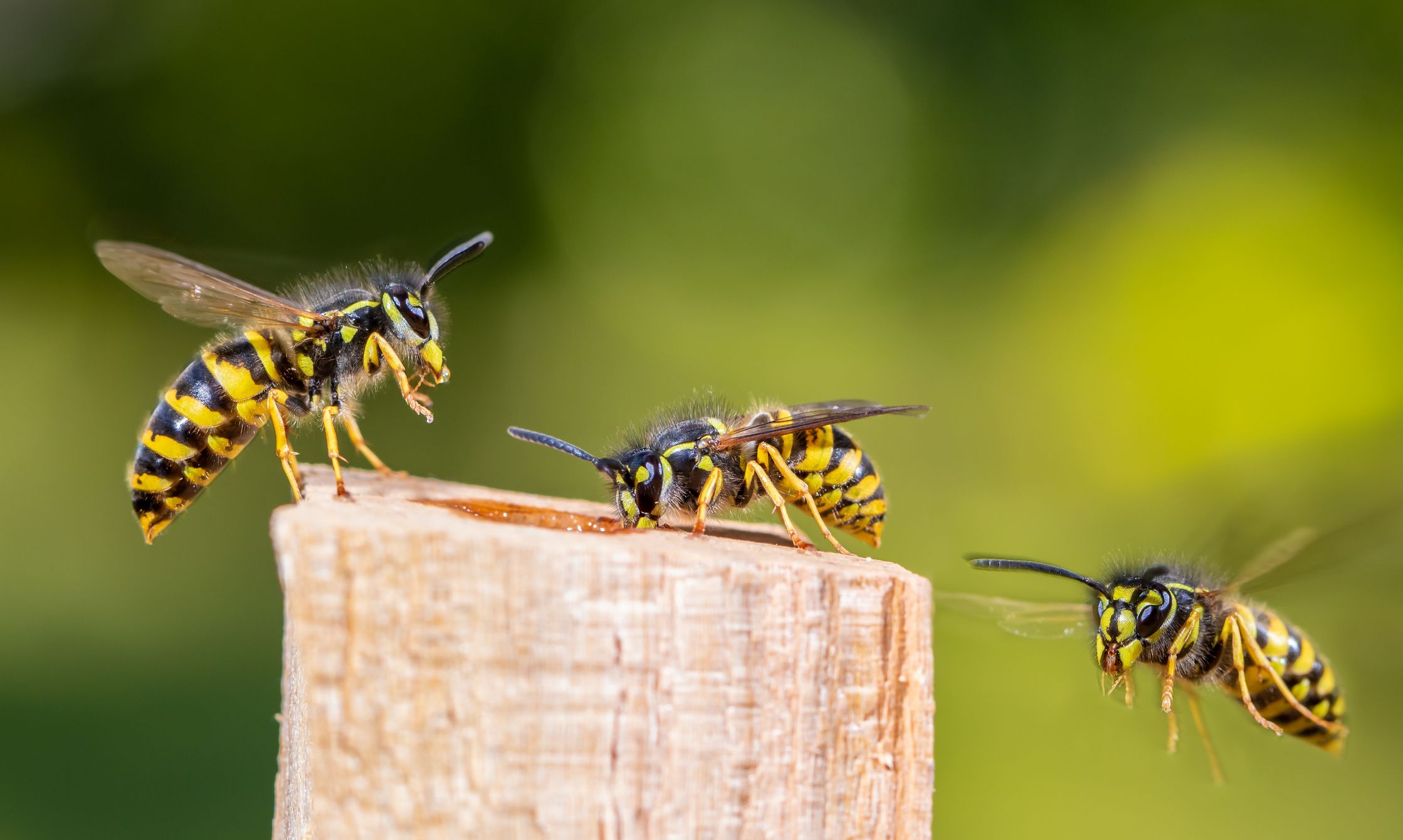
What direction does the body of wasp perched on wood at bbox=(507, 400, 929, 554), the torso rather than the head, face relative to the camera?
to the viewer's left

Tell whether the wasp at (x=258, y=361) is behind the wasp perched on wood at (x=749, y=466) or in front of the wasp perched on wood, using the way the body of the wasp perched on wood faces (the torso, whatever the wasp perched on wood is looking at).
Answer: in front

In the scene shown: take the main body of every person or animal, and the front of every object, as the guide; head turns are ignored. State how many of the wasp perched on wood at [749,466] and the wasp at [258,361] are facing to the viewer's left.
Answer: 1

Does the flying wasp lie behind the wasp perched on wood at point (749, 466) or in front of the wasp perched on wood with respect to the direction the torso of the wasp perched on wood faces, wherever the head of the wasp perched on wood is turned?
behind

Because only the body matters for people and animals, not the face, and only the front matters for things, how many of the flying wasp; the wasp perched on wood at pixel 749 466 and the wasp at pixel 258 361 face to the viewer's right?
1

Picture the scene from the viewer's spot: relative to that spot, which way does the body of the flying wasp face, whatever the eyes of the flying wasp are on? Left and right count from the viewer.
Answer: facing the viewer and to the left of the viewer

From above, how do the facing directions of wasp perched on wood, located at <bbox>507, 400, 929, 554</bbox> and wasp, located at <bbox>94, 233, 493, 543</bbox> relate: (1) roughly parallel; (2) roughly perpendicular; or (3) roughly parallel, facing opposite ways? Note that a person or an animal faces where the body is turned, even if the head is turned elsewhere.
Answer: roughly parallel, facing opposite ways

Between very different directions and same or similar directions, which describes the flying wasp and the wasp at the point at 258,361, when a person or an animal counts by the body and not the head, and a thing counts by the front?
very different directions

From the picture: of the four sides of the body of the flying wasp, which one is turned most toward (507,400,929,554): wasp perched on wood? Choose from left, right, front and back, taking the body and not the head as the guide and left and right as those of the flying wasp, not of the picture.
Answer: front

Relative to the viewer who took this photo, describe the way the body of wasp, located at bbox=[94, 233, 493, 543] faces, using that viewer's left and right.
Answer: facing to the right of the viewer

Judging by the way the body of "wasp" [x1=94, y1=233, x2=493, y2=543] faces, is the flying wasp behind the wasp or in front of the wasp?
in front

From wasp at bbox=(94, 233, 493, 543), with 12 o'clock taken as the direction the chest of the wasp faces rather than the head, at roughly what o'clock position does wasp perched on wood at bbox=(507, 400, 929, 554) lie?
The wasp perched on wood is roughly at 1 o'clock from the wasp.
